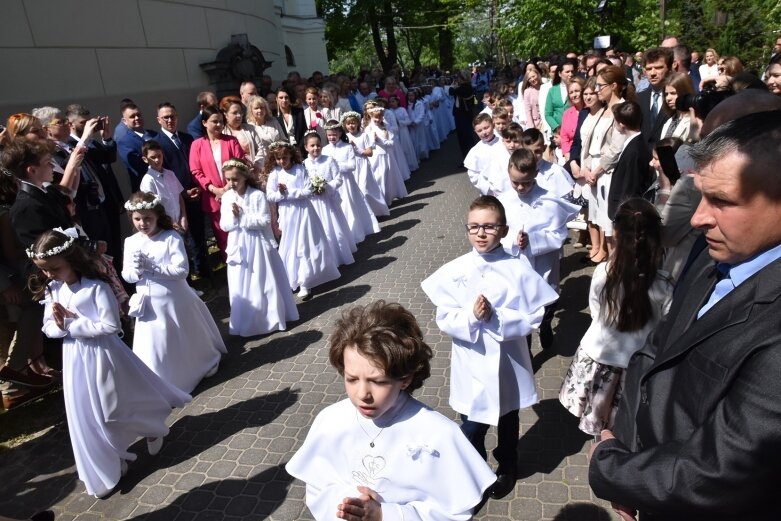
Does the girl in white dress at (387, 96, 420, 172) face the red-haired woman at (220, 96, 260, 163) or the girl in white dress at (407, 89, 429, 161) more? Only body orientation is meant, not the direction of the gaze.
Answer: the red-haired woman

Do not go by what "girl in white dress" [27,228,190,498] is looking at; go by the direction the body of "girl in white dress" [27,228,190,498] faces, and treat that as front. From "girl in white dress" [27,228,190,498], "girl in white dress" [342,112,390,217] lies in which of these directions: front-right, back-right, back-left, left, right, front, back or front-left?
back

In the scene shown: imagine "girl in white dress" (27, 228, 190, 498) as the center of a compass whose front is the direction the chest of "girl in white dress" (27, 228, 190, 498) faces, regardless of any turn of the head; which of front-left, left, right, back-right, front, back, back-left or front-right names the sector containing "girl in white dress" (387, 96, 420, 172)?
back

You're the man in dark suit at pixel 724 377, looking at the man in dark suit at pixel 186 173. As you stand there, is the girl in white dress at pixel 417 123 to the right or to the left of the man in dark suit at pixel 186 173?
right

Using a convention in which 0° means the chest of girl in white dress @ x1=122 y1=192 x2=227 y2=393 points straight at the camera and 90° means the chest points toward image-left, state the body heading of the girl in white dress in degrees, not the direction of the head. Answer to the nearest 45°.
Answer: approximately 45°

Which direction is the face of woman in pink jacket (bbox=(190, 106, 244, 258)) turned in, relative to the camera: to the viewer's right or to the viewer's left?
to the viewer's right

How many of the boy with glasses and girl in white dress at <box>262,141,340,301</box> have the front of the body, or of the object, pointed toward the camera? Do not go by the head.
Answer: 2
